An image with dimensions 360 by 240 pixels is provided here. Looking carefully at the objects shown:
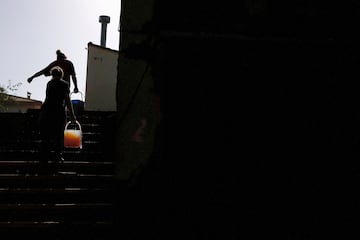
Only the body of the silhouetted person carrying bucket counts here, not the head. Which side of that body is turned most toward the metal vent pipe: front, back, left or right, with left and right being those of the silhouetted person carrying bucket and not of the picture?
front

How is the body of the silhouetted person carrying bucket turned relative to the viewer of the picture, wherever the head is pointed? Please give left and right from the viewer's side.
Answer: facing away from the viewer

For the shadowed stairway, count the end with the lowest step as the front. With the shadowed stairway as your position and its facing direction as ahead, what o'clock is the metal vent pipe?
The metal vent pipe is roughly at 6 o'clock from the shadowed stairway.

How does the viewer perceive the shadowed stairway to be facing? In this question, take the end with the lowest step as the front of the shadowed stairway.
facing the viewer
